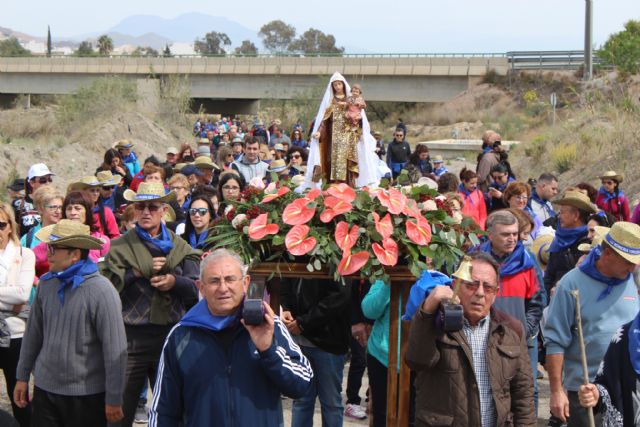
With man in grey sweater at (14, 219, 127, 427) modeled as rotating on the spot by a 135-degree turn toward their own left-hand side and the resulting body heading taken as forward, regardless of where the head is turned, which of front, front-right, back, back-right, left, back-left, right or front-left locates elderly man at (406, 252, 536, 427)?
front-right

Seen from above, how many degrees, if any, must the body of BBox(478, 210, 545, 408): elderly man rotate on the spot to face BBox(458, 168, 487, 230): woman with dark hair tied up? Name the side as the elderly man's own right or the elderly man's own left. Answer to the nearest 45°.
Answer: approximately 135° to the elderly man's own left

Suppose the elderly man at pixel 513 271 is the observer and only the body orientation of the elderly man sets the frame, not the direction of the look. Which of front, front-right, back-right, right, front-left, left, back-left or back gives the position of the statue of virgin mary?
right

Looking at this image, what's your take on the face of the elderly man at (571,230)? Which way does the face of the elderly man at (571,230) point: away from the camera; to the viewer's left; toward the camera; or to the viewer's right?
to the viewer's left
